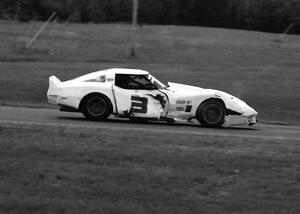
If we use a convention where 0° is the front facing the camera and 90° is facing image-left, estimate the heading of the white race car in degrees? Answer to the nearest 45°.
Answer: approximately 270°
